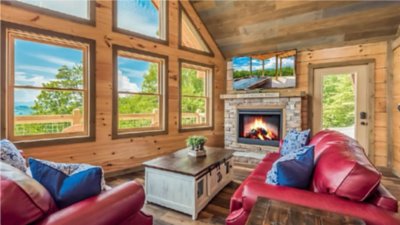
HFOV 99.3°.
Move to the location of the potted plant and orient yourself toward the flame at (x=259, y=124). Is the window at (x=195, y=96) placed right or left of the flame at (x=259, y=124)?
left

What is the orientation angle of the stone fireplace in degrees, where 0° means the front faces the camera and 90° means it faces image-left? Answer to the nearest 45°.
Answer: approximately 45°

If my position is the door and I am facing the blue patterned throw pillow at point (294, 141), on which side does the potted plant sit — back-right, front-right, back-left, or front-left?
front-right

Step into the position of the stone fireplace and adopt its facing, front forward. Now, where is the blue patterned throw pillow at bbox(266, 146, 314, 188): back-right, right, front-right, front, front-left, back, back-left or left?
front-left

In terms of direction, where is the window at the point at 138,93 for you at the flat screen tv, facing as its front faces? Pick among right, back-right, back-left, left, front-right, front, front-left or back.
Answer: front

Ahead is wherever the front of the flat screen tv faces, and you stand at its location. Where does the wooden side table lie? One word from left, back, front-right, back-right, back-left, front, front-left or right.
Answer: front-left

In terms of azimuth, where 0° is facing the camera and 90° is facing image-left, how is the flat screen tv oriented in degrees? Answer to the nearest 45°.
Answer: approximately 45°

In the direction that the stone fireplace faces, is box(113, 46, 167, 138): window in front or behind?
in front

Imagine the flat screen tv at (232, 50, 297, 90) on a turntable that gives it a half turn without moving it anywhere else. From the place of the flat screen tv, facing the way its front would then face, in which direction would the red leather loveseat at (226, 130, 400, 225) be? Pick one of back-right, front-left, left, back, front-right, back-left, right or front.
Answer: back-right

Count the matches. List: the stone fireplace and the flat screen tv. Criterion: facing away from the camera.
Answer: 0

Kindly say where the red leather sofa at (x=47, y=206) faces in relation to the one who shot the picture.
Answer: facing away from the viewer and to the right of the viewer

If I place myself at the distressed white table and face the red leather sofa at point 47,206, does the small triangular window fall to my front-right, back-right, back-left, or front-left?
back-right
